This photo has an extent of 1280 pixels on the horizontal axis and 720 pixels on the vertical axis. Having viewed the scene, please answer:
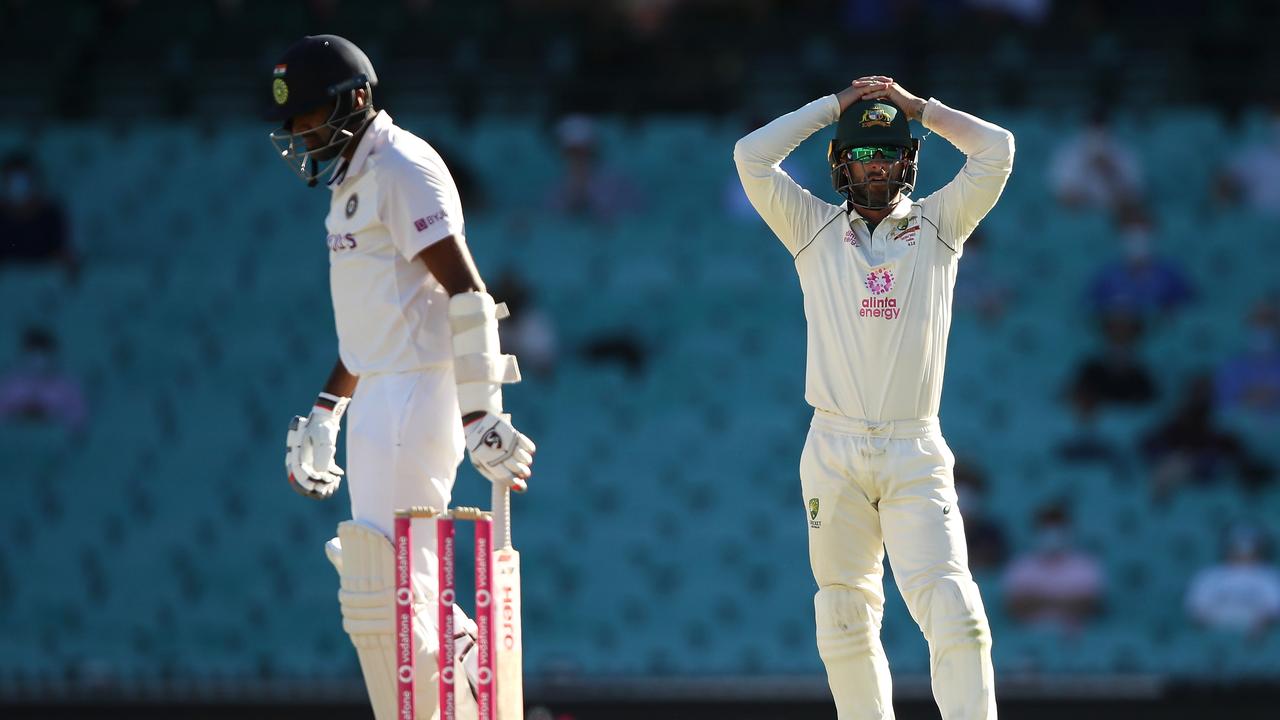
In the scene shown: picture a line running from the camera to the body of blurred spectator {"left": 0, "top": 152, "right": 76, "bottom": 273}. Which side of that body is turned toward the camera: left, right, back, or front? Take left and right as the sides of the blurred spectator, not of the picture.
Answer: front

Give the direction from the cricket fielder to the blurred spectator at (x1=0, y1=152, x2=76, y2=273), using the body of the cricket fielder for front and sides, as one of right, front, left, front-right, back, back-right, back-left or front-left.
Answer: back-right

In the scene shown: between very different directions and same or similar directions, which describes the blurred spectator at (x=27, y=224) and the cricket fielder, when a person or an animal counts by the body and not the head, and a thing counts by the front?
same or similar directions

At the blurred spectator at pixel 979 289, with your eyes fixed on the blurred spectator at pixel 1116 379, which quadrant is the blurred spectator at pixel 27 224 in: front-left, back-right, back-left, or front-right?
back-right

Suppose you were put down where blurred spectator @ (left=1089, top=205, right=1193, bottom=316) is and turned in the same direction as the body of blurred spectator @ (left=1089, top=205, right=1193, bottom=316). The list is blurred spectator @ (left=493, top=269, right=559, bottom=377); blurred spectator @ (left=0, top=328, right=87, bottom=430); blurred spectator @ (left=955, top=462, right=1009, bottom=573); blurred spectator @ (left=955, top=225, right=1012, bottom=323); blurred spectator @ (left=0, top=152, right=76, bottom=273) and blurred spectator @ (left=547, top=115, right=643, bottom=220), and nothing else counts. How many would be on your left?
0

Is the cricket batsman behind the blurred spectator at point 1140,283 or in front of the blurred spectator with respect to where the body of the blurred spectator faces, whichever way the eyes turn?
in front

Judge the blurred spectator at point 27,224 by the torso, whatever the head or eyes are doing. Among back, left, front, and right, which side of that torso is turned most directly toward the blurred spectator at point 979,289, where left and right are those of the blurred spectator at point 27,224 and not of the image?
left

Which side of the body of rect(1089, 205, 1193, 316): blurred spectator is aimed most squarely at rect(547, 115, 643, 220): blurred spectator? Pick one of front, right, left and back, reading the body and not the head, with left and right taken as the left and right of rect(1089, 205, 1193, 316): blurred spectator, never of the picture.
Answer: right

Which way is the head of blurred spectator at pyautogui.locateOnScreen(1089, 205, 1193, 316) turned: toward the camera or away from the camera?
toward the camera

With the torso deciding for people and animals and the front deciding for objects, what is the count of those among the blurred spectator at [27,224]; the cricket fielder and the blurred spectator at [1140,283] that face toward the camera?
3

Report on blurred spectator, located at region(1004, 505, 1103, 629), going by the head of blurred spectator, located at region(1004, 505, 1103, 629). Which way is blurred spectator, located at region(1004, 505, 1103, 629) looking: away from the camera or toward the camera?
toward the camera

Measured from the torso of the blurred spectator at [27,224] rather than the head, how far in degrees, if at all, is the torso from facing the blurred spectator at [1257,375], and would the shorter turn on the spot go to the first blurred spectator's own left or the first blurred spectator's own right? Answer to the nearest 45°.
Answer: approximately 45° to the first blurred spectator's own left

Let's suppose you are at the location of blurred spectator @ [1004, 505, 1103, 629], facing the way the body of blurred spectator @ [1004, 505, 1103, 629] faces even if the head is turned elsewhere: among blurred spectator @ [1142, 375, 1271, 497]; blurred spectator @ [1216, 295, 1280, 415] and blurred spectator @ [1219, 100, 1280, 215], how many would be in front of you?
0

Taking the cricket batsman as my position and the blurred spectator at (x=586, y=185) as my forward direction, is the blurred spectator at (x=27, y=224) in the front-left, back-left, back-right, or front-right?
front-left

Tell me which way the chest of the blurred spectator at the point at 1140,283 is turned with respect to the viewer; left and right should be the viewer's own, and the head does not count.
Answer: facing the viewer

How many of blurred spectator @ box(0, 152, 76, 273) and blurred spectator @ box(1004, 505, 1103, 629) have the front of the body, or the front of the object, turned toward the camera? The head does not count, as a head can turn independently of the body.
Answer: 2

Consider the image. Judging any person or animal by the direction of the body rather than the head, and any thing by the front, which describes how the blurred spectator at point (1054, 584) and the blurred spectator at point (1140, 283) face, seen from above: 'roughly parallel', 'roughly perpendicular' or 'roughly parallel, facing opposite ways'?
roughly parallel
